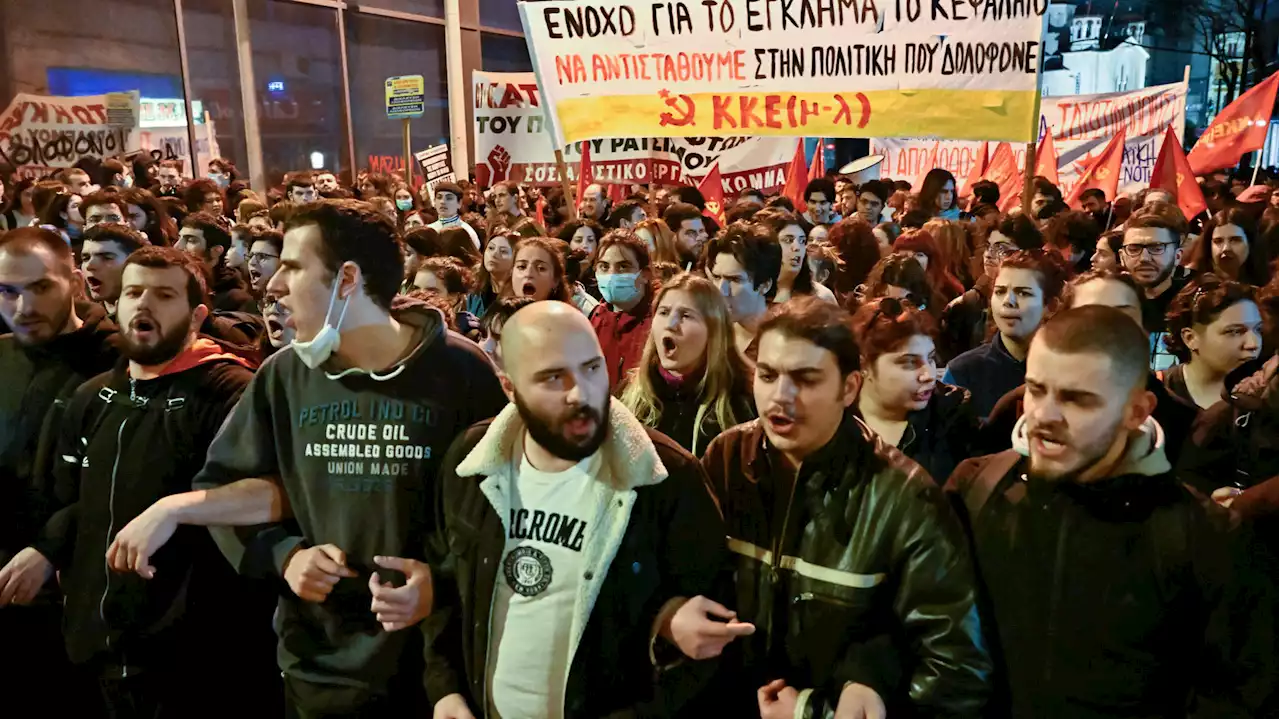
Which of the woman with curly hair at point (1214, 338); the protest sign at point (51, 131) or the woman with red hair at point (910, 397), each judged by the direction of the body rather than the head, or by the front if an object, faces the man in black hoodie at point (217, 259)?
the protest sign

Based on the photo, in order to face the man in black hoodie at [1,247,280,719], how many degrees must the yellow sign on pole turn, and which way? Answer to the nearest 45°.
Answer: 0° — it already faces them

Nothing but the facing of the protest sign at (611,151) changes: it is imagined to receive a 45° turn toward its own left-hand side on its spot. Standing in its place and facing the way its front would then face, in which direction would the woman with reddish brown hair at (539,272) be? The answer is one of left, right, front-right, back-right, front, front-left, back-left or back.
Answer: front-right

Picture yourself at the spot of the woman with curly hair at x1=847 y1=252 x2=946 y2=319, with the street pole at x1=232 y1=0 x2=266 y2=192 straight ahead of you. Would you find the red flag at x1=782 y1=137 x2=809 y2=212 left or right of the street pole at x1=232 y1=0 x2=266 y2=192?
right

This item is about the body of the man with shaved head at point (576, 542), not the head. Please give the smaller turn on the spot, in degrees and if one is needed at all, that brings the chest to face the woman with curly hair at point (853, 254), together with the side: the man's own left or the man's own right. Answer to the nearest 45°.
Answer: approximately 135° to the man's own left

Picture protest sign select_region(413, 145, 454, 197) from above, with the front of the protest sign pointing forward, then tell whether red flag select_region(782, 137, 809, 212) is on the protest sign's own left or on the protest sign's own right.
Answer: on the protest sign's own left

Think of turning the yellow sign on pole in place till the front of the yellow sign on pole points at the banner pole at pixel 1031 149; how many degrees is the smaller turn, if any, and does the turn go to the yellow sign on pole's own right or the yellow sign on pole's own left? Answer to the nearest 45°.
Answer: approximately 45° to the yellow sign on pole's own left

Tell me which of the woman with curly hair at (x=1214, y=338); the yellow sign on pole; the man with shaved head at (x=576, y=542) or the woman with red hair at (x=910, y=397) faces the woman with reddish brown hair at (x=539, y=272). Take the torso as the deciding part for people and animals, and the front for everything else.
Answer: the yellow sign on pole

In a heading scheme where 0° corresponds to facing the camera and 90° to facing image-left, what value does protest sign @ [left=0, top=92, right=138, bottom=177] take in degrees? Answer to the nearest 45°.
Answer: approximately 0°
